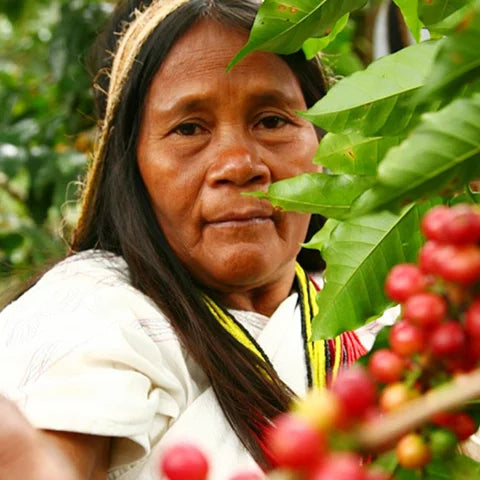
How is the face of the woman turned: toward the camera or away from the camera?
toward the camera

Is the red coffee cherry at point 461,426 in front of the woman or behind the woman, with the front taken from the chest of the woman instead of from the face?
in front

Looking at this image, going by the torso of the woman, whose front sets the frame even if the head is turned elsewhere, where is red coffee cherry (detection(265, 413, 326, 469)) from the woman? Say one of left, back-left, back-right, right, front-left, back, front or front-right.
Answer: front-right

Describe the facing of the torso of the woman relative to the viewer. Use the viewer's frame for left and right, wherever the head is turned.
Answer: facing the viewer and to the right of the viewer

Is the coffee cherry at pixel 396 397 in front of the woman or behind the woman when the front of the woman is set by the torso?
in front
